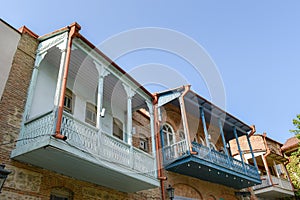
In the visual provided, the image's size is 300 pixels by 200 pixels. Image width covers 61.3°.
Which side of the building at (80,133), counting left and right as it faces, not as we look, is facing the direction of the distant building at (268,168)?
left

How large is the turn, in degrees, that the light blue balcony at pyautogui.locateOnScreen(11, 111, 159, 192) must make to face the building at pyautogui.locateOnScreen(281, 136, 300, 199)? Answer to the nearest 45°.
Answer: approximately 90° to its left

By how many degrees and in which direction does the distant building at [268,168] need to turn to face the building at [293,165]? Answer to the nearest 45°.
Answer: approximately 90° to its left

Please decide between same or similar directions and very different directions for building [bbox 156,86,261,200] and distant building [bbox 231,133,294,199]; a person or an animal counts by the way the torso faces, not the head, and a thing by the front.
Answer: same or similar directions

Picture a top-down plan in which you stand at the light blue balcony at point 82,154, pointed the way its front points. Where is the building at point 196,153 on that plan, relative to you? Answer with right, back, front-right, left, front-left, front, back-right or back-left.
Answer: left

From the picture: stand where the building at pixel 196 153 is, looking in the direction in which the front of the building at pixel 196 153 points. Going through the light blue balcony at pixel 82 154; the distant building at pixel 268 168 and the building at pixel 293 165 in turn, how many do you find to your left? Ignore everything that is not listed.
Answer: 2

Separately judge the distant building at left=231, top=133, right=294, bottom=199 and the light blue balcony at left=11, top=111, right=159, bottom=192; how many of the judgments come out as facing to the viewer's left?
0

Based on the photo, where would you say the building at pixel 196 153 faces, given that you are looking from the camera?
facing the viewer and to the right of the viewer
